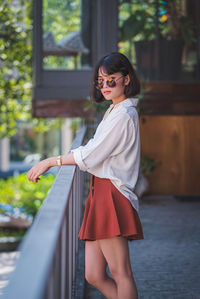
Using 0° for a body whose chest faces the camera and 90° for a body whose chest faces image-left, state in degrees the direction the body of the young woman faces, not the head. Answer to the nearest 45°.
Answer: approximately 90°

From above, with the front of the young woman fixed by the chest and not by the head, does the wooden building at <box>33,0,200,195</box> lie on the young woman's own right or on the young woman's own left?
on the young woman's own right
